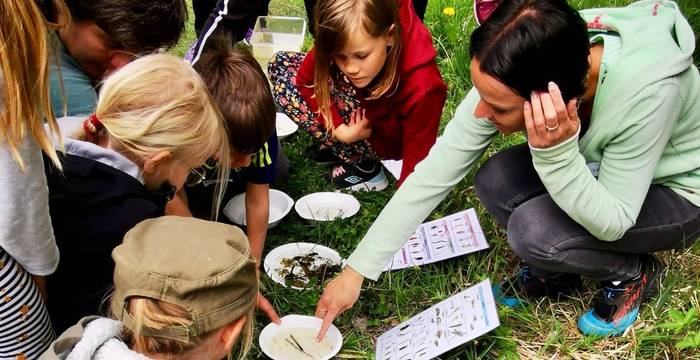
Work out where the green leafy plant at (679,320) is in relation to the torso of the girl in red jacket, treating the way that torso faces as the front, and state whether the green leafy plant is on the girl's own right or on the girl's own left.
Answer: on the girl's own left

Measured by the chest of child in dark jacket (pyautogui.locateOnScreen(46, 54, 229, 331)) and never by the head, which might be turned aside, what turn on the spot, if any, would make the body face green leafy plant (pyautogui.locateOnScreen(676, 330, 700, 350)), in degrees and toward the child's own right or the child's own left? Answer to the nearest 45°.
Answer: approximately 45° to the child's own right

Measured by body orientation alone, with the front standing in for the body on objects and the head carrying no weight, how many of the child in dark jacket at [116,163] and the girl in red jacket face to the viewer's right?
1

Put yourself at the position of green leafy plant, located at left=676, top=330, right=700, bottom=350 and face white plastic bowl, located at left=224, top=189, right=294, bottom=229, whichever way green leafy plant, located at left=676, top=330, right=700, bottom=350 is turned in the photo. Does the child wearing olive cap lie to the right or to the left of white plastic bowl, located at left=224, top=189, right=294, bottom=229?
left

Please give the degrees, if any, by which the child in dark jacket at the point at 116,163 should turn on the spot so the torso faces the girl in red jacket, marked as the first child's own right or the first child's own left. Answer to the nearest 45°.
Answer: approximately 45° to the first child's own left

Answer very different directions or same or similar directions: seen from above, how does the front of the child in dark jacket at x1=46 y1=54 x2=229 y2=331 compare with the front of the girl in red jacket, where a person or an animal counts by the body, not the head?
very different directions

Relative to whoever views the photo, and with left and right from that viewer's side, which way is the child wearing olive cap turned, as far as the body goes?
facing away from the viewer and to the right of the viewer

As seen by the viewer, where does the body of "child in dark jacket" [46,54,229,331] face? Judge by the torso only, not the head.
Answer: to the viewer's right
